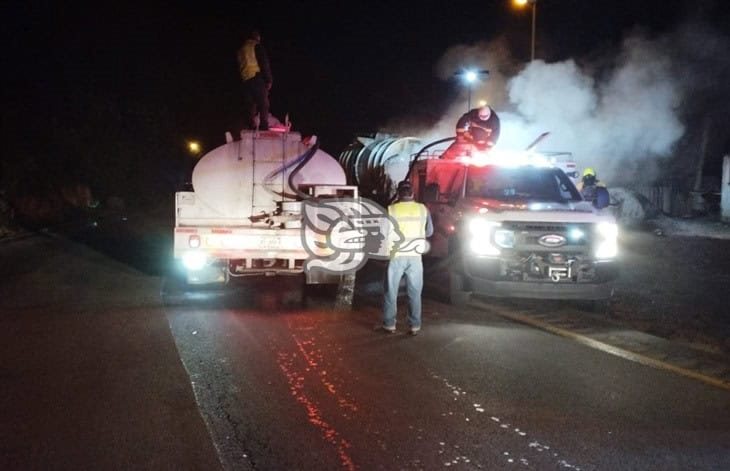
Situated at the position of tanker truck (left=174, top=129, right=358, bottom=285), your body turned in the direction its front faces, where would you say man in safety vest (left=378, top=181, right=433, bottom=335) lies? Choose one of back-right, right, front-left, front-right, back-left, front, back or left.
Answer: back-right

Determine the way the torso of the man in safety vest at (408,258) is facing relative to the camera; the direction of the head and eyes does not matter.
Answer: away from the camera

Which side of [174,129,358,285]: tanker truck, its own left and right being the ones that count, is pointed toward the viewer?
back

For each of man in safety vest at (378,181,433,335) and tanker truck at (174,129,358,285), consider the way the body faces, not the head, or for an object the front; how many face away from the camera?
2

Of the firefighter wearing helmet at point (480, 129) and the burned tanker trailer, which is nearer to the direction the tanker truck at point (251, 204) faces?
the burned tanker trailer

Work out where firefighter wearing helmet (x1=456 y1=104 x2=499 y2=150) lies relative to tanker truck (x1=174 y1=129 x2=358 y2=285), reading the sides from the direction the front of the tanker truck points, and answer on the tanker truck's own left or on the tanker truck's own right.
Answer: on the tanker truck's own right

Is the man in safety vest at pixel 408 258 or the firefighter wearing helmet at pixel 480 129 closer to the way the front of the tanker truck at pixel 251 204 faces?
the firefighter wearing helmet

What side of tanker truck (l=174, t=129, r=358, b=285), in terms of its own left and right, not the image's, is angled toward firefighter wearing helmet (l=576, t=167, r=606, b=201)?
right

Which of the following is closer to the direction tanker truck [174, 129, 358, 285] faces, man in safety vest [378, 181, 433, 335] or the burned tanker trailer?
the burned tanker trailer

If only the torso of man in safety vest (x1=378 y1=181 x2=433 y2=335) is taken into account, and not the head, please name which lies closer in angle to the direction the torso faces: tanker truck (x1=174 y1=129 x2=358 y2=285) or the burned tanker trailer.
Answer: the burned tanker trailer
